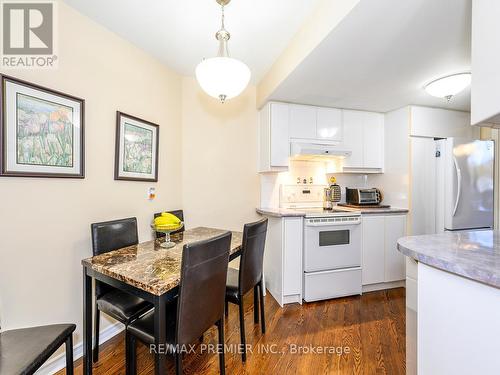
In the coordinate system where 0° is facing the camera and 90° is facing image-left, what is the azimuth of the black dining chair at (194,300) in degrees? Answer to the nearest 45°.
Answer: approximately 135°

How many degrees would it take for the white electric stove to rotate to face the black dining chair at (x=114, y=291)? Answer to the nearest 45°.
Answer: approximately 90° to its right

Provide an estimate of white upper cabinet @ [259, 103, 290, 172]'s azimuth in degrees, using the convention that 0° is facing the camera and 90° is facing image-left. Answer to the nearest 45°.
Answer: approximately 315°

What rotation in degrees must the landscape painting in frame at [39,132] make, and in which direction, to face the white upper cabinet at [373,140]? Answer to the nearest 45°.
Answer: approximately 45° to its left

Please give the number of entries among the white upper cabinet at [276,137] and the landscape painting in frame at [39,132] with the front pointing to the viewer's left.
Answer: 0

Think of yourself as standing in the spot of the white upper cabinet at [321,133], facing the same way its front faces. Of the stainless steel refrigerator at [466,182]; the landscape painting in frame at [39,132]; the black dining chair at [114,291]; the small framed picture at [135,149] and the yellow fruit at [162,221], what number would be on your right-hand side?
4

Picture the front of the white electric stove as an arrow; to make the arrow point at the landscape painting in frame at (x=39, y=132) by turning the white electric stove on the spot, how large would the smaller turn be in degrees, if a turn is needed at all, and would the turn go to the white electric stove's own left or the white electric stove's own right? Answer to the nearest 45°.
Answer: approximately 90° to the white electric stove's own right

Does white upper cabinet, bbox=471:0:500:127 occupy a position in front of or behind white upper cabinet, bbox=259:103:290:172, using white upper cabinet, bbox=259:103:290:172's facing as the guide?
in front

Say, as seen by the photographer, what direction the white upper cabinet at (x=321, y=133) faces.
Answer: facing the viewer and to the right of the viewer

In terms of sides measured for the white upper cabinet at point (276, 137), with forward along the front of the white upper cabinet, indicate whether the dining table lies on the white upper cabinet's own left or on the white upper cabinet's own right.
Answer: on the white upper cabinet's own right

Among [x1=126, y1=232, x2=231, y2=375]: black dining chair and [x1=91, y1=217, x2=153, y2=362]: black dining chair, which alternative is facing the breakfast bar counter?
[x1=91, y1=217, x2=153, y2=362]: black dining chair

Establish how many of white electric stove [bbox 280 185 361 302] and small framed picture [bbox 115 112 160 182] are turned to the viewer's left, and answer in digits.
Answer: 0

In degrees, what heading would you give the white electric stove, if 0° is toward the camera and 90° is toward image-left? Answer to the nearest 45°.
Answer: approximately 315°
